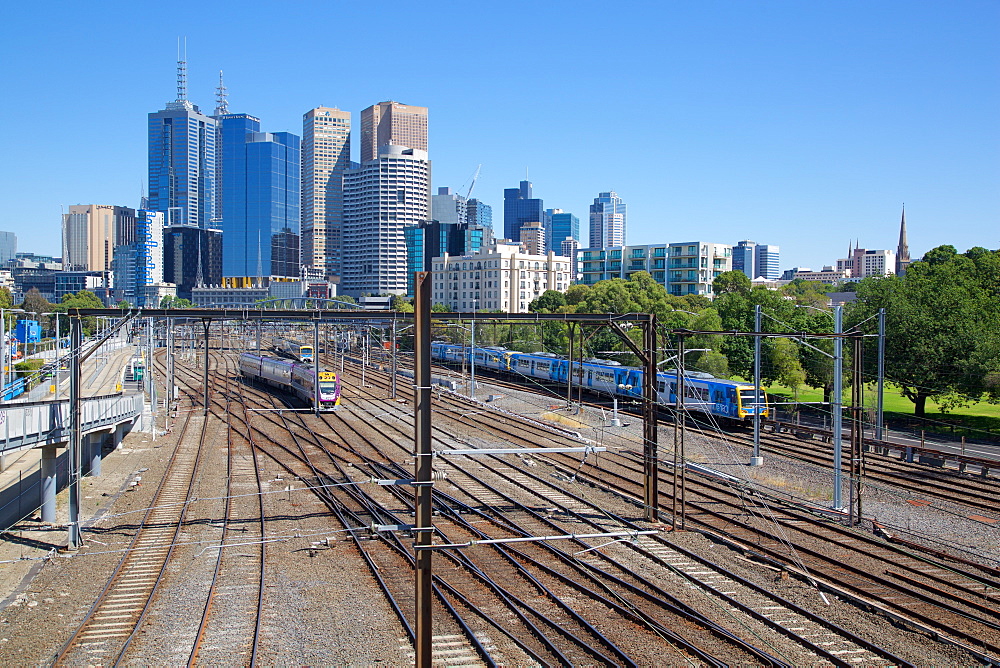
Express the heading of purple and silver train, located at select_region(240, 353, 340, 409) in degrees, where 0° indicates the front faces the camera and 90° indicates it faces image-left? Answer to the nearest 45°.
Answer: approximately 315°

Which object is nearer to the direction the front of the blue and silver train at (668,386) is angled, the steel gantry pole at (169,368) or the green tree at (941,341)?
the green tree

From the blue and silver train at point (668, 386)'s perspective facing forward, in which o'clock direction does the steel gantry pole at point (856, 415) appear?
The steel gantry pole is roughly at 1 o'clock from the blue and silver train.

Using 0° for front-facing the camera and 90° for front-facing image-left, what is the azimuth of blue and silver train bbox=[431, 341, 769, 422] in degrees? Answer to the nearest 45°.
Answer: approximately 315°

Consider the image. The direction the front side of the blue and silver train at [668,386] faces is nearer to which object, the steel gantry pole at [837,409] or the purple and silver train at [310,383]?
the steel gantry pole

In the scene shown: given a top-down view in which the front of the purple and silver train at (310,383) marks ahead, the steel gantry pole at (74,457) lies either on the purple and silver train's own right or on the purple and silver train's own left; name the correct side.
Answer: on the purple and silver train's own right

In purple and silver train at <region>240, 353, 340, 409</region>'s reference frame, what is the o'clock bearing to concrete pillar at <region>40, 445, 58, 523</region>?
The concrete pillar is roughly at 2 o'clock from the purple and silver train.

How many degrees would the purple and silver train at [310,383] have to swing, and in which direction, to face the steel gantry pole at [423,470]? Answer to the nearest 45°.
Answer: approximately 45° to its right
